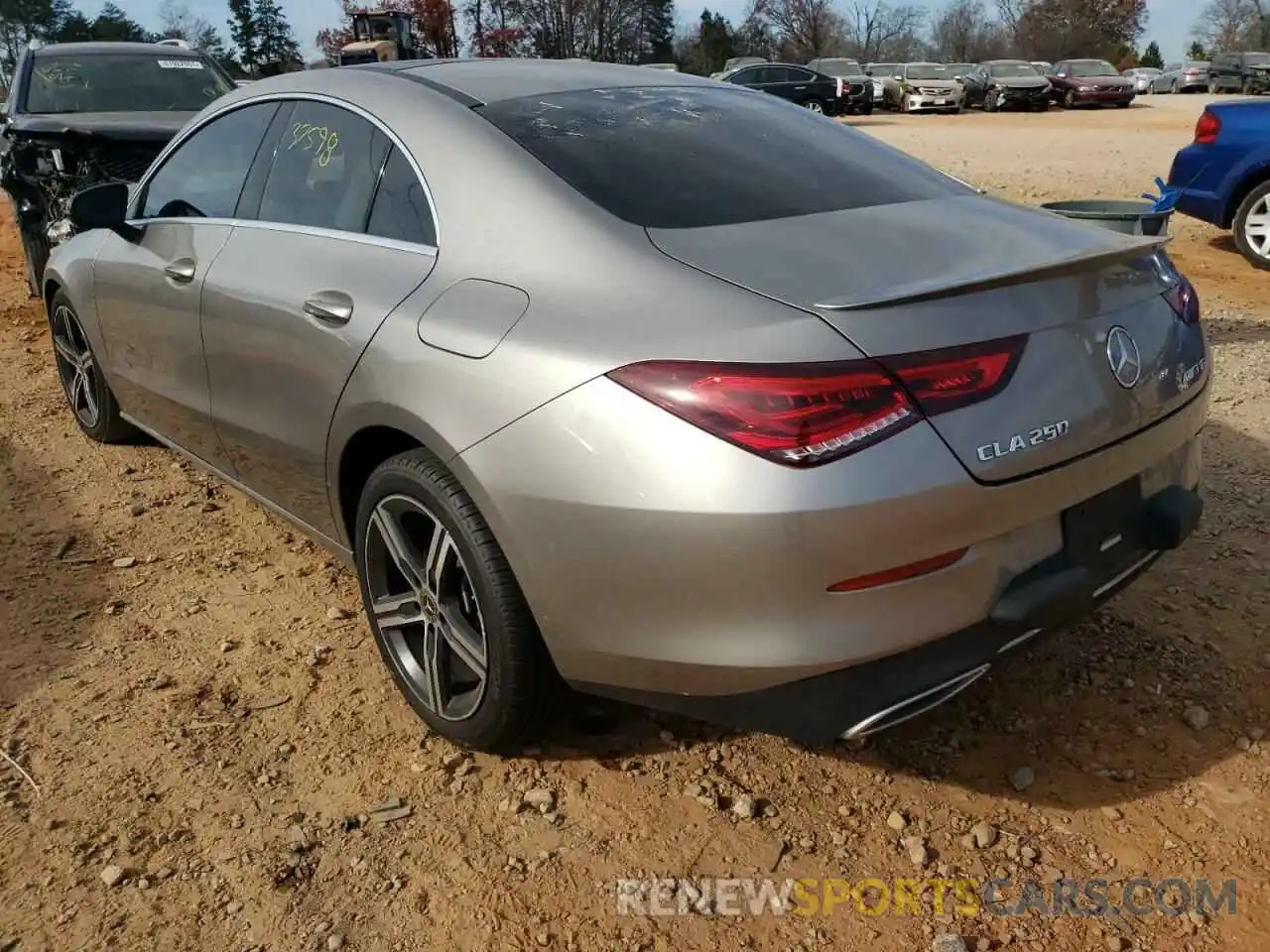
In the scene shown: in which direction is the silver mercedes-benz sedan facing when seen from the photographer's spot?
facing away from the viewer and to the left of the viewer

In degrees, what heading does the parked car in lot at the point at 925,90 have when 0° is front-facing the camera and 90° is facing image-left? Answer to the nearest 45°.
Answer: approximately 315°

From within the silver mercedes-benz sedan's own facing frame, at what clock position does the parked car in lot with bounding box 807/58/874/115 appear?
The parked car in lot is roughly at 2 o'clock from the silver mercedes-benz sedan.

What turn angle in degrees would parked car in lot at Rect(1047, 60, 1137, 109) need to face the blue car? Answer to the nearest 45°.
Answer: approximately 45° to its right

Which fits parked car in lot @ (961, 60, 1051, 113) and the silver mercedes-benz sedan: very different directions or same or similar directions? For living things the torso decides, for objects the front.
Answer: very different directions

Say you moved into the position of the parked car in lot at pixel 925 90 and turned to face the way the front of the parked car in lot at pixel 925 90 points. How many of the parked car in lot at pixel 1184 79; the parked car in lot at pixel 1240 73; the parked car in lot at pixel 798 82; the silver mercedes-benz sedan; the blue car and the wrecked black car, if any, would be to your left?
2

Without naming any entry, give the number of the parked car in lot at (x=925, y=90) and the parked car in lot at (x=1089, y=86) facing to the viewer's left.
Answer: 0

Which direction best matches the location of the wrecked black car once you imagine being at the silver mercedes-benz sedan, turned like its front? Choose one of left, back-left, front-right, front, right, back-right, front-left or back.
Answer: front

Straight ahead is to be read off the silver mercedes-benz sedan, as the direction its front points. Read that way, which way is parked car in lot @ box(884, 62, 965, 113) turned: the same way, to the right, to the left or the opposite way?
the opposite way

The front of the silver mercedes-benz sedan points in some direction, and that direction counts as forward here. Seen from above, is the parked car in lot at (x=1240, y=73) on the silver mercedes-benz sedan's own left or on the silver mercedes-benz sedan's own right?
on the silver mercedes-benz sedan's own right

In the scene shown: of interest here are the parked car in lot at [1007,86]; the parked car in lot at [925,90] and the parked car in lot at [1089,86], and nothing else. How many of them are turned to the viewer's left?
0

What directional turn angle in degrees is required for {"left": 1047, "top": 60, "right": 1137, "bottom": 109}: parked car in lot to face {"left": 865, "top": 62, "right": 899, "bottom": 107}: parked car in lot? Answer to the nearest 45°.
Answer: approximately 135° to its right

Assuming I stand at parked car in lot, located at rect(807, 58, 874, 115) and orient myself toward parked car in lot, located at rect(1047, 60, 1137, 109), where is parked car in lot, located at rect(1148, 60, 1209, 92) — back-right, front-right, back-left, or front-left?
front-left

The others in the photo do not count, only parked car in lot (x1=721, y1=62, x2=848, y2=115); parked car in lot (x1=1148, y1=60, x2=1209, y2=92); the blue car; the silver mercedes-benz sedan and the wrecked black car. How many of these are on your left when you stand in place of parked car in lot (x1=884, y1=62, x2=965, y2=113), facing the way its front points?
1
